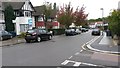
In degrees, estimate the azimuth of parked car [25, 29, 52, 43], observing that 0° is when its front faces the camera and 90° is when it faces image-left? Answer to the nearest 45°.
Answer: approximately 225°
